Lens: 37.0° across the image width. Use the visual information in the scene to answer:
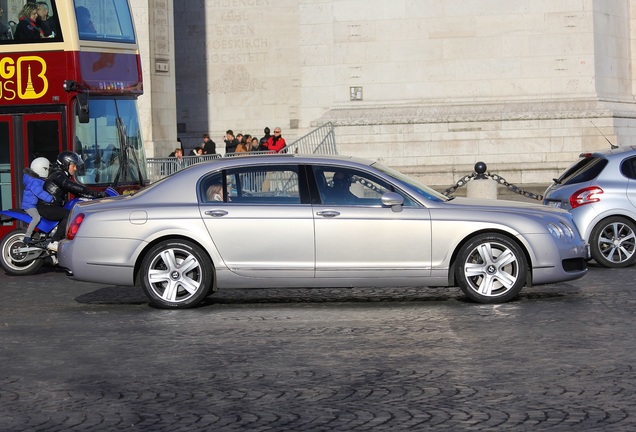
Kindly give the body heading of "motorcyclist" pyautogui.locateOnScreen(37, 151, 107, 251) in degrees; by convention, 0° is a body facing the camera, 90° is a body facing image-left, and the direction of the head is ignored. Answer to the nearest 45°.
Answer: approximately 270°

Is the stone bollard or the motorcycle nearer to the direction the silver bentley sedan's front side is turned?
the stone bollard

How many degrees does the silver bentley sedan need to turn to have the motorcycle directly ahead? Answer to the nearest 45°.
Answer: approximately 135° to its left

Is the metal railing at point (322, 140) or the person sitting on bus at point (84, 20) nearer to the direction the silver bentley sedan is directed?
the metal railing

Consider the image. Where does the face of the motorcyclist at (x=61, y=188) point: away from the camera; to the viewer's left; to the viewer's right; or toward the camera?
to the viewer's right

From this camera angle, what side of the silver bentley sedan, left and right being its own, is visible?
right

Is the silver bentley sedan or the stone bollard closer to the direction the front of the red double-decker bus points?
the silver bentley sedan
